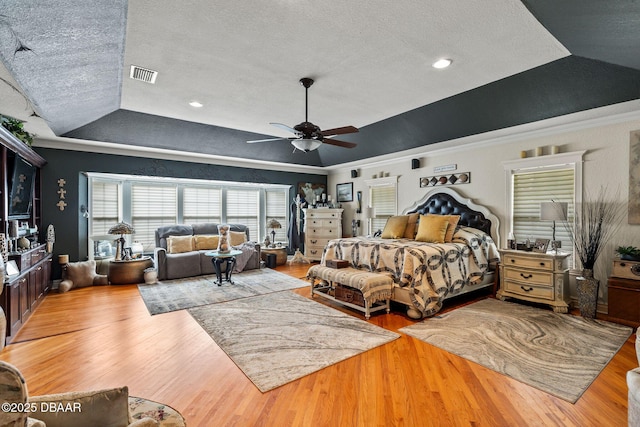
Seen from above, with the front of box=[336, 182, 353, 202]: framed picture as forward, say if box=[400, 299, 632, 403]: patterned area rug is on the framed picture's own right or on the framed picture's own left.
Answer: on the framed picture's own left

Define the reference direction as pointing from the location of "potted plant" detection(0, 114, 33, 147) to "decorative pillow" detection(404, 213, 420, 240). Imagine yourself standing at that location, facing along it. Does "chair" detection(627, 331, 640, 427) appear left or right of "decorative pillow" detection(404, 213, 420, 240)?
right

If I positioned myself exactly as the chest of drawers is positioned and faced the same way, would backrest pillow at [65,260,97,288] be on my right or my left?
on my right

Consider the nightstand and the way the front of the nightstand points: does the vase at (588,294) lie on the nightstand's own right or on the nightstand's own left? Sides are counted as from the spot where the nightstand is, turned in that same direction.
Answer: on the nightstand's own left

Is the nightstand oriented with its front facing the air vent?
yes

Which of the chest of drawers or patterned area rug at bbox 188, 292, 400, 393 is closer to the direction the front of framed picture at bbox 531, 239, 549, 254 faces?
the patterned area rug

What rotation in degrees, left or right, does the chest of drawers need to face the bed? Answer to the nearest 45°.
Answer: approximately 45° to its left

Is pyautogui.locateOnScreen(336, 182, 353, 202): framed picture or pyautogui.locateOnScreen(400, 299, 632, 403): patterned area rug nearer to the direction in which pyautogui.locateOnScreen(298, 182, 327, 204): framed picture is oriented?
the patterned area rug

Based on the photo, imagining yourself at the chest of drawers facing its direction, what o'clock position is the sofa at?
The sofa is roughly at 2 o'clock from the chest of drawers.

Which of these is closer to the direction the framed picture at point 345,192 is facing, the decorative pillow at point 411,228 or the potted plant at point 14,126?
the potted plant

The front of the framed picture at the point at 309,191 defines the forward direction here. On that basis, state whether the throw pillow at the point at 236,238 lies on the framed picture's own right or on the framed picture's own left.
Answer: on the framed picture's own right

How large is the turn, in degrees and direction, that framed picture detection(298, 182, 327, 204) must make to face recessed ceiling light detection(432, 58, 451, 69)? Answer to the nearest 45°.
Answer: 0° — it already faces it

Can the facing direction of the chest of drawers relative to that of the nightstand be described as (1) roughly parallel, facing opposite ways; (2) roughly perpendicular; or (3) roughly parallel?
roughly perpendicular

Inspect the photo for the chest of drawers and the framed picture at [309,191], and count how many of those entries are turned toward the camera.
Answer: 2

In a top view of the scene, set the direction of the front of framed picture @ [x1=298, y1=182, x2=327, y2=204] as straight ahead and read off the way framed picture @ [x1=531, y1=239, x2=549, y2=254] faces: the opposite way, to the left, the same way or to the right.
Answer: to the right

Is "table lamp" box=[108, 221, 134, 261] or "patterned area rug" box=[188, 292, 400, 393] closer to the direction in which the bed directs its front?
the patterned area rug
